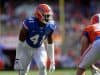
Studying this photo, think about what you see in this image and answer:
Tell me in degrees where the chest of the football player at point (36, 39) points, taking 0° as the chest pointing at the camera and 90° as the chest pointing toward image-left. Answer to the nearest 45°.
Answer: approximately 315°

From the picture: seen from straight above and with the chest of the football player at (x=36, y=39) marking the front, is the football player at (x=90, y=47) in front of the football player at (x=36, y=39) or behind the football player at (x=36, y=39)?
in front

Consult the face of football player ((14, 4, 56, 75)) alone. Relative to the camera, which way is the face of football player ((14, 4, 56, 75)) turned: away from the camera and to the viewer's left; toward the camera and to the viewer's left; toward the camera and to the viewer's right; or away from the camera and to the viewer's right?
toward the camera and to the viewer's right
